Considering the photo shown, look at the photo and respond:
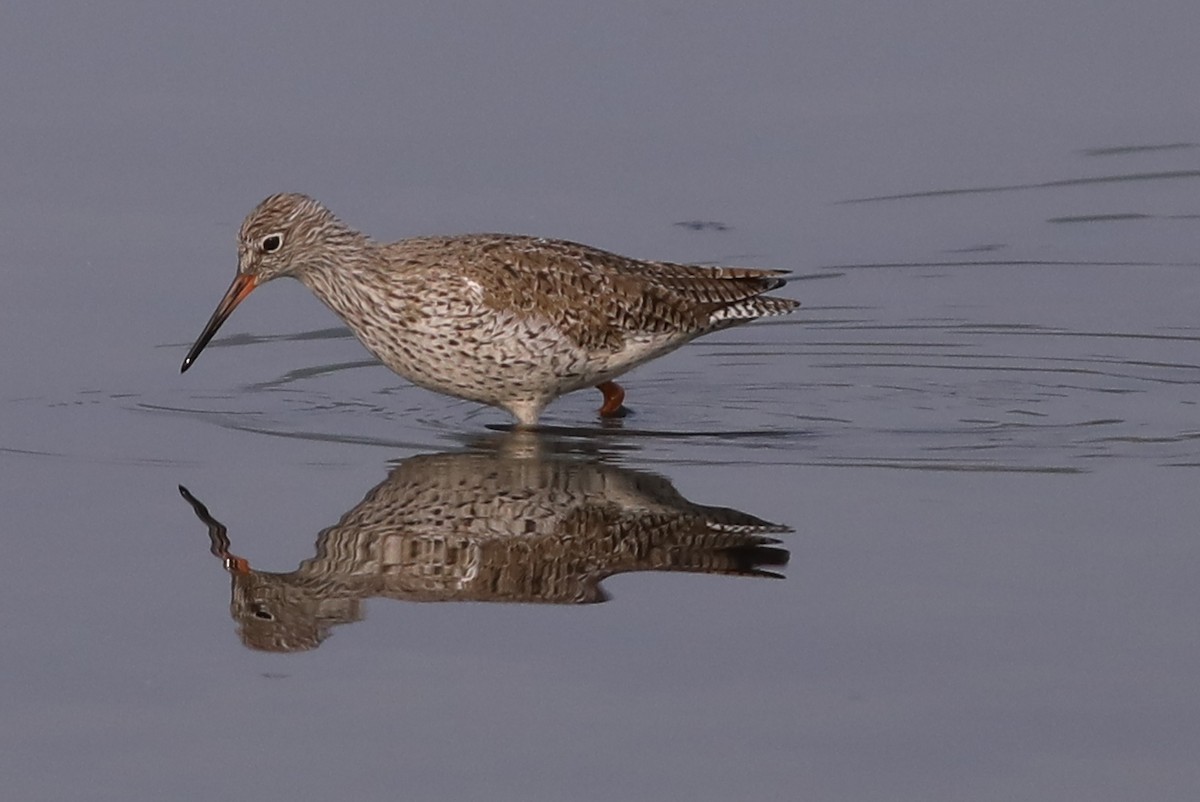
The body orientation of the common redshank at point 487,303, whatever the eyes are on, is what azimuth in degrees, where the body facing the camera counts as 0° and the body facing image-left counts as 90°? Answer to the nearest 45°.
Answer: approximately 90°
